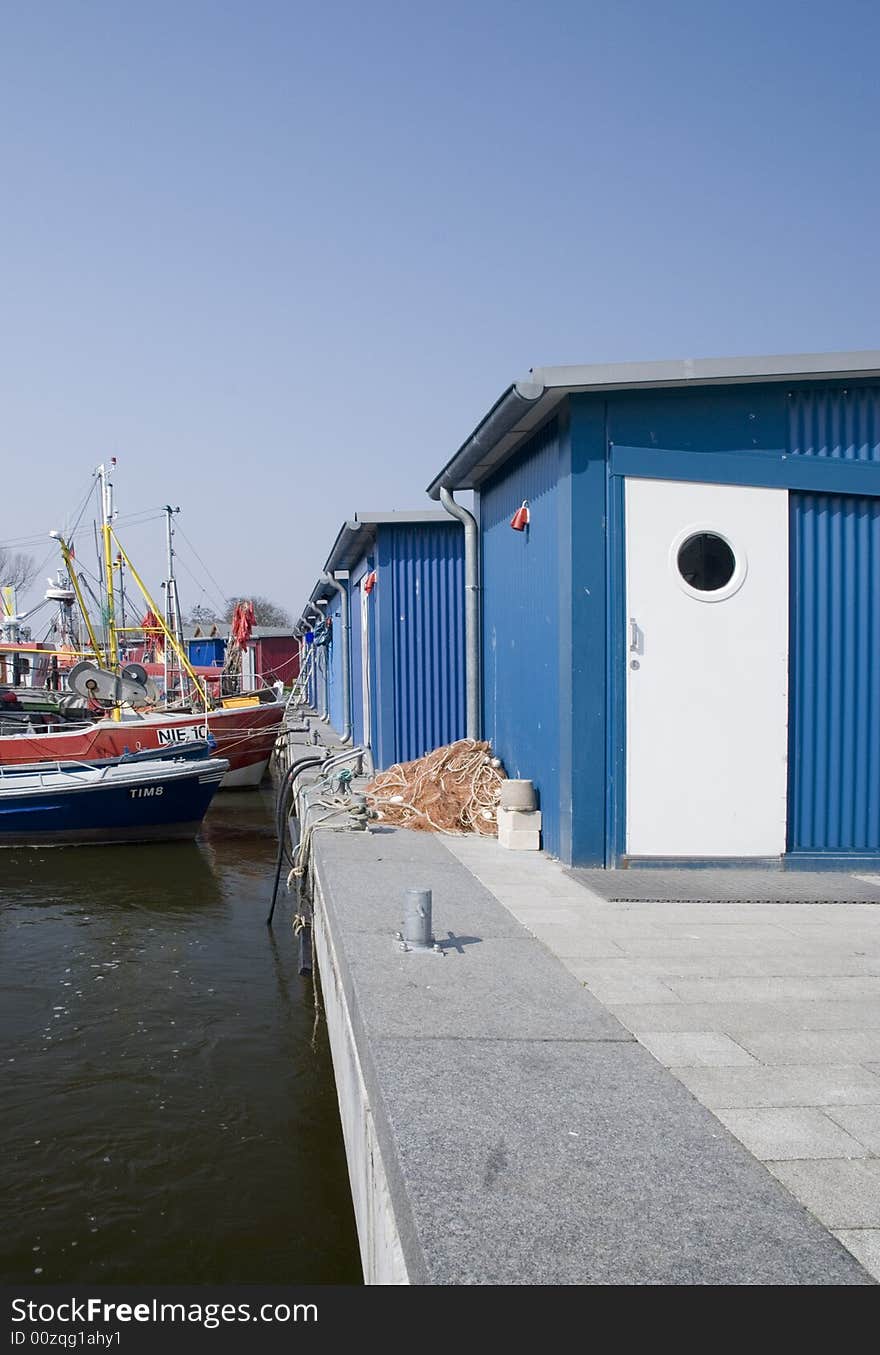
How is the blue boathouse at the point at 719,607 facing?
toward the camera

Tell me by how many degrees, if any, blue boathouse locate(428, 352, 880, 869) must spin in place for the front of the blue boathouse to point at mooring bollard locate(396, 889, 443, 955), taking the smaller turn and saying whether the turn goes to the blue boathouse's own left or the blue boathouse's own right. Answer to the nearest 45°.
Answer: approximately 45° to the blue boathouse's own right

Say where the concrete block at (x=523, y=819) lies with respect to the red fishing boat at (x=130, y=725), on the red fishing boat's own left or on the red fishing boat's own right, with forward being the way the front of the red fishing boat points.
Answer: on the red fishing boat's own right

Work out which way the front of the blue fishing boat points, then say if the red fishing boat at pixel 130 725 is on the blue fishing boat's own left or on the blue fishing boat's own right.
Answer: on the blue fishing boat's own left

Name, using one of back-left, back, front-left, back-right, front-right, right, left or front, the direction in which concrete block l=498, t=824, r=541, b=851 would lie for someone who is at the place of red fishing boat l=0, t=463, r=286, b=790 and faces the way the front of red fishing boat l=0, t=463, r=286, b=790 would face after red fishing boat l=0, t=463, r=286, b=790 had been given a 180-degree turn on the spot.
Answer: left

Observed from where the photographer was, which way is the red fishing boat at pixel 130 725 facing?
facing to the right of the viewer

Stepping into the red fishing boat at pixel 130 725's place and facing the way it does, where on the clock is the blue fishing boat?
The blue fishing boat is roughly at 3 o'clock from the red fishing boat.

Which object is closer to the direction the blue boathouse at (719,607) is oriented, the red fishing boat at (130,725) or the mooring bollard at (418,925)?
the mooring bollard

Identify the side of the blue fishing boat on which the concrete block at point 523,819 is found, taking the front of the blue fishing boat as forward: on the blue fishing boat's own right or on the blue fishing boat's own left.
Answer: on the blue fishing boat's own right

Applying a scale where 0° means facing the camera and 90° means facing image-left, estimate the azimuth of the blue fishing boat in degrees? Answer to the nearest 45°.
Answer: approximately 270°

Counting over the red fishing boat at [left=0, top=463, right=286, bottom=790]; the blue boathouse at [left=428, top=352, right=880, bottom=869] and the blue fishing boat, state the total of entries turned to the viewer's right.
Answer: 2

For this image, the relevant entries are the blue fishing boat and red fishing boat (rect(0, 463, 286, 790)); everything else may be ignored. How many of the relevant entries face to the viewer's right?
2
